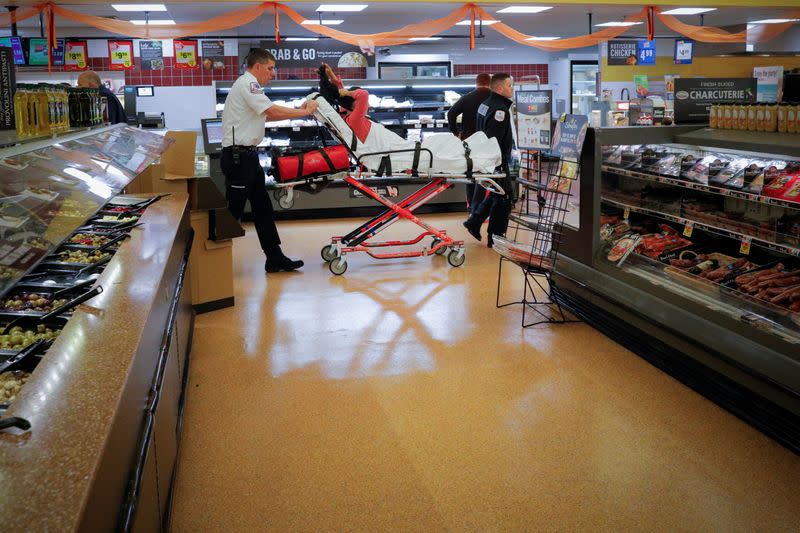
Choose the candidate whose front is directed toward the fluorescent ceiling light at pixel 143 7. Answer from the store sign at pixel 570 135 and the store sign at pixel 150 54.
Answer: the store sign at pixel 150 54

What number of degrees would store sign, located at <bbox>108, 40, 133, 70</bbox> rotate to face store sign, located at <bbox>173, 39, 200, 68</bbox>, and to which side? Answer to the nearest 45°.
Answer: approximately 45° to its left

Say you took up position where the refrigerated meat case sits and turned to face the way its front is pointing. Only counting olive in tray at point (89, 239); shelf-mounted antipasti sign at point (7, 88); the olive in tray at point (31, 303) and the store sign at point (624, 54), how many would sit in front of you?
3

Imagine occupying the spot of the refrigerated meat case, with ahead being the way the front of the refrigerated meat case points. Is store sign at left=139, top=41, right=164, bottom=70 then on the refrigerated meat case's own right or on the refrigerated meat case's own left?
on the refrigerated meat case's own right

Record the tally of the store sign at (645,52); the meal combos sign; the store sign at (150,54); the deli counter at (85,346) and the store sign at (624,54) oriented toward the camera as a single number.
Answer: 4

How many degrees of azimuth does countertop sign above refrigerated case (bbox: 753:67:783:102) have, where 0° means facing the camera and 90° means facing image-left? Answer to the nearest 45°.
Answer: approximately 0°

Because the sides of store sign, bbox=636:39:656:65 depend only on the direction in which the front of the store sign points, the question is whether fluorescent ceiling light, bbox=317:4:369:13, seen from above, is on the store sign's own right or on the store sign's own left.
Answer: on the store sign's own right
